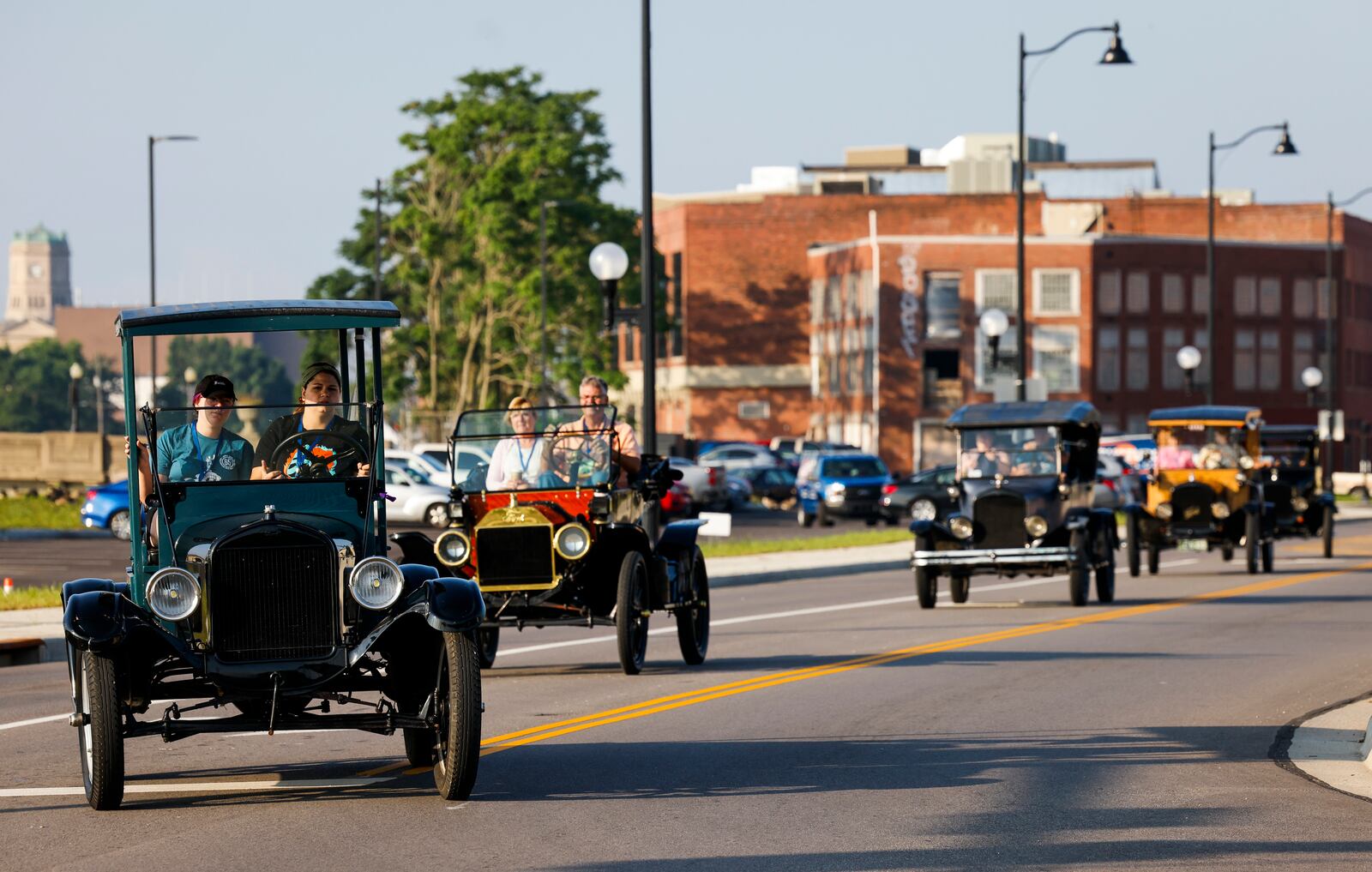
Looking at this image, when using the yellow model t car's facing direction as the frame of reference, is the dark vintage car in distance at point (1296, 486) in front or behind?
behind

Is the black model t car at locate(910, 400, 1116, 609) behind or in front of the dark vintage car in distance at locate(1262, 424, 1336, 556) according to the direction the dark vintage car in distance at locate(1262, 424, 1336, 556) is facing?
in front

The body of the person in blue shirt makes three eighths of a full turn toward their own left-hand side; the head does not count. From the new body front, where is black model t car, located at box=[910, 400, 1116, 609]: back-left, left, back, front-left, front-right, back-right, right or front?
front

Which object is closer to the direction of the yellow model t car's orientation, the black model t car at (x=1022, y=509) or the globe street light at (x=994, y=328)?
the black model t car
